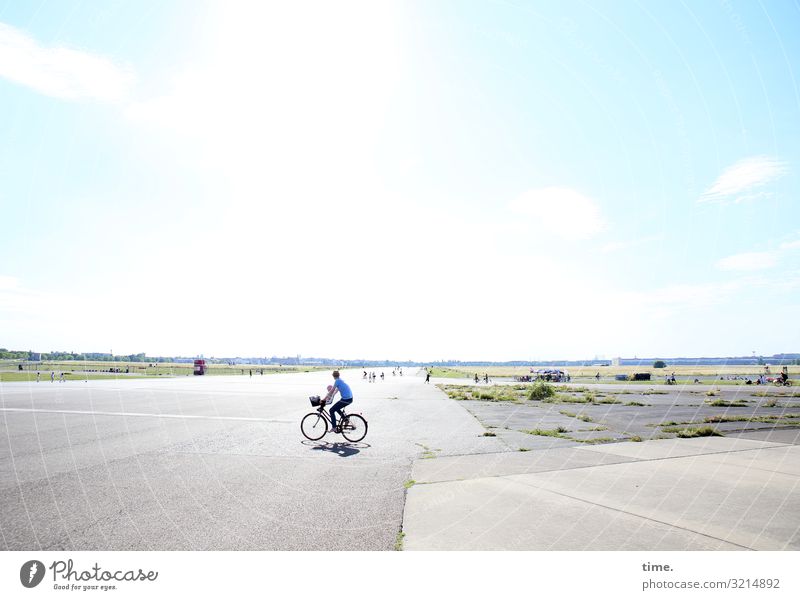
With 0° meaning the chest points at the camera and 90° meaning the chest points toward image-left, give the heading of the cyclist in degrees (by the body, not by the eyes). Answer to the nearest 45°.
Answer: approximately 90°

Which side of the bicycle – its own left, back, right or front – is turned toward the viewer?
left
